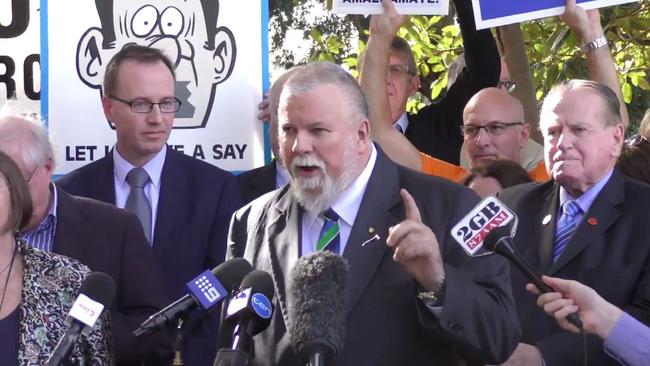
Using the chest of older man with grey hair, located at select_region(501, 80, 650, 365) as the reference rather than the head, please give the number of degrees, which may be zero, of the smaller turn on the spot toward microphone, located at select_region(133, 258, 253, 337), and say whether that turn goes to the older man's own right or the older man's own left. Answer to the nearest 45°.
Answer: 0° — they already face it

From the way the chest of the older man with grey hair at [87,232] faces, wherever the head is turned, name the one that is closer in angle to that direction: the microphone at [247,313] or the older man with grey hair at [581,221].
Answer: the microphone

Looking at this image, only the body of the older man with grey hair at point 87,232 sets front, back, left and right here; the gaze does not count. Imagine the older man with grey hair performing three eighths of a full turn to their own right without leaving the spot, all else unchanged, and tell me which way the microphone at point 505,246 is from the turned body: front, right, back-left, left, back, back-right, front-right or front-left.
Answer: back-right

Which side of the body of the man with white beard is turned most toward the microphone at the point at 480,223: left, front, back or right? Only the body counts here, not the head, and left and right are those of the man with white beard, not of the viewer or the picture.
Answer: left

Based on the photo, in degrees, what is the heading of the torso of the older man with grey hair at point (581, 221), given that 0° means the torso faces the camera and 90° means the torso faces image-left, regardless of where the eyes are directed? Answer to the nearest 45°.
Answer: approximately 45°

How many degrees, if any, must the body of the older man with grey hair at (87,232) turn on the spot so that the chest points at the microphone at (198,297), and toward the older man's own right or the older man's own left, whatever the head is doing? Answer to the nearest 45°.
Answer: approximately 45° to the older man's own left

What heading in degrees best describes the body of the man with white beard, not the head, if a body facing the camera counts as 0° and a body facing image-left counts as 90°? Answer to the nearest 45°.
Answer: approximately 45°
